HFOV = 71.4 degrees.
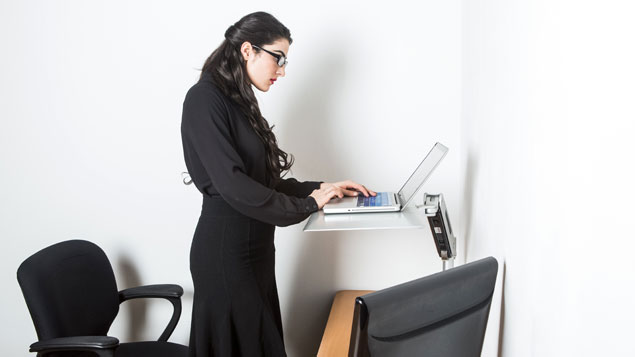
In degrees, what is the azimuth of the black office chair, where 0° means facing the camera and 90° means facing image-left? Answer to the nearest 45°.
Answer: approximately 315°

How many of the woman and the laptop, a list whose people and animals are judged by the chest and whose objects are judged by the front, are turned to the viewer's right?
1

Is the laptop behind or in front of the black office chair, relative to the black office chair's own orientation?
in front

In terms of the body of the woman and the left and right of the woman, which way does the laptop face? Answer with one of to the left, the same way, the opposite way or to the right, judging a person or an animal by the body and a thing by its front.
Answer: the opposite way

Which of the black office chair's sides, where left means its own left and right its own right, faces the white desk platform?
front

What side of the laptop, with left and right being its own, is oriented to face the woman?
front

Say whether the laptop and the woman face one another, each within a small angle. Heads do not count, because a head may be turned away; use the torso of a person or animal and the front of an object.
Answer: yes

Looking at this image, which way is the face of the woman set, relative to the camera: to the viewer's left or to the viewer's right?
to the viewer's right

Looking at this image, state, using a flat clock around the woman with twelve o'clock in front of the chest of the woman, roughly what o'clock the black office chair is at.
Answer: The black office chair is roughly at 7 o'clock from the woman.

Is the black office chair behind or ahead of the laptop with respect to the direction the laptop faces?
ahead

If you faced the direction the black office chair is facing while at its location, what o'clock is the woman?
The woman is roughly at 12 o'clock from the black office chair.

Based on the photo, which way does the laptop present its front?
to the viewer's left

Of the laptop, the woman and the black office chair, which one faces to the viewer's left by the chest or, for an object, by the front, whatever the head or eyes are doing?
the laptop

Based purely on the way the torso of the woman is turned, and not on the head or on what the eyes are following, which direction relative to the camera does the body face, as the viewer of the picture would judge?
to the viewer's right

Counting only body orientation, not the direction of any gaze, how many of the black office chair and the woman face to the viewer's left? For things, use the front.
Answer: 0
